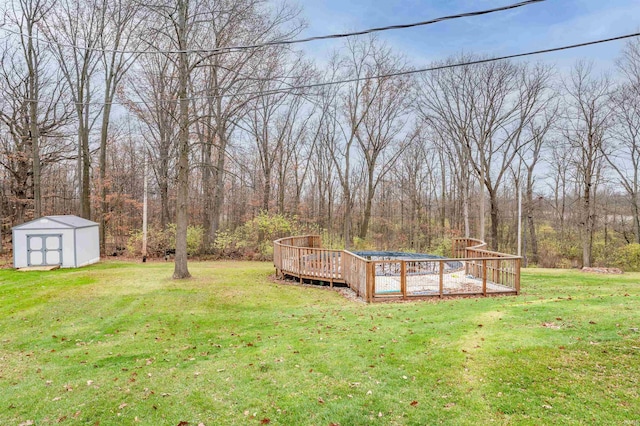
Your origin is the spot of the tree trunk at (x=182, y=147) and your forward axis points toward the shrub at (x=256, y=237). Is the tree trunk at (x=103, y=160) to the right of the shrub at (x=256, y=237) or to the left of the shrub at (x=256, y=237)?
left

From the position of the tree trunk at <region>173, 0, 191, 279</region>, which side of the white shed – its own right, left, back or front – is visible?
left

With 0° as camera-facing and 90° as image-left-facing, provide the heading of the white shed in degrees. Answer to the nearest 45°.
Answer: approximately 45°

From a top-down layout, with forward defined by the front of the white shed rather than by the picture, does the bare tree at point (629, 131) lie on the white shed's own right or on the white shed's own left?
on the white shed's own left

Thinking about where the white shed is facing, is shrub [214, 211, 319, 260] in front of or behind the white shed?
behind

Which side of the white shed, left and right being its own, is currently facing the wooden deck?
left

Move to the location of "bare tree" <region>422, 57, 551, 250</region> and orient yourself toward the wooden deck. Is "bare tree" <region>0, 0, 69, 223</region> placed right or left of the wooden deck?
right
